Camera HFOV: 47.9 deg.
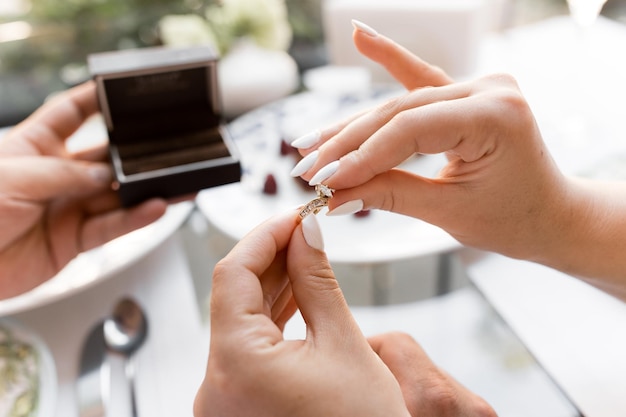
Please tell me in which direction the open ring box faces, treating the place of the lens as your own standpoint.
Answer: facing the viewer
